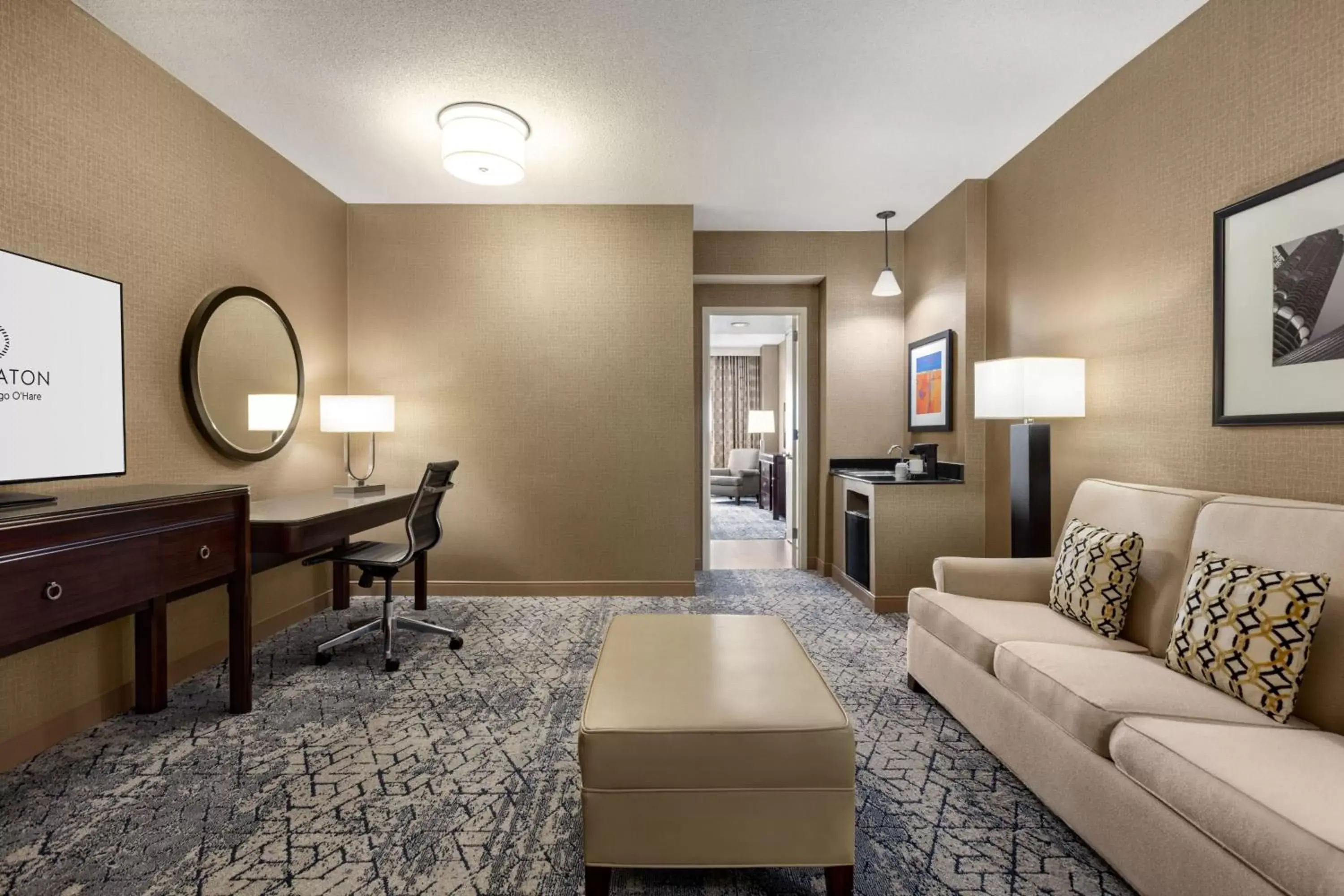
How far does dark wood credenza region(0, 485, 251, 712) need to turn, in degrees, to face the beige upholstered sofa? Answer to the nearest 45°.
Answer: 0° — it already faces it

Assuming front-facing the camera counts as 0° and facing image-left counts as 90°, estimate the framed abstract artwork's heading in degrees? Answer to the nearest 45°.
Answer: approximately 45°

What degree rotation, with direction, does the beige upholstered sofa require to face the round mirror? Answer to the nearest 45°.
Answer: approximately 45° to its right

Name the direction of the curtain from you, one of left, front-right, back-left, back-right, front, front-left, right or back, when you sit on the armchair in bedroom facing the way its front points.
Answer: back-right

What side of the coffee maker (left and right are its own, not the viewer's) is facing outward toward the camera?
left

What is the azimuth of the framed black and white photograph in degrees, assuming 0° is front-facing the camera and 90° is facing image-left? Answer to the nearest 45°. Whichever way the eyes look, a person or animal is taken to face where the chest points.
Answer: approximately 45°

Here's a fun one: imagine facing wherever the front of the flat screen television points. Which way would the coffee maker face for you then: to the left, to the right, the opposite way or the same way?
the opposite way

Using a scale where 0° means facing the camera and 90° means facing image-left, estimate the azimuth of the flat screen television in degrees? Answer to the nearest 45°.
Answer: approximately 315°

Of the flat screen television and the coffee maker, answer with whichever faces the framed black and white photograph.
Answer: the flat screen television

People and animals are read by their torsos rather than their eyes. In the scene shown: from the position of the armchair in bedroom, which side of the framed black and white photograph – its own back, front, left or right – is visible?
right

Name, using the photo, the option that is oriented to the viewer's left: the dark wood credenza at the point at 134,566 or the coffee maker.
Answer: the coffee maker
